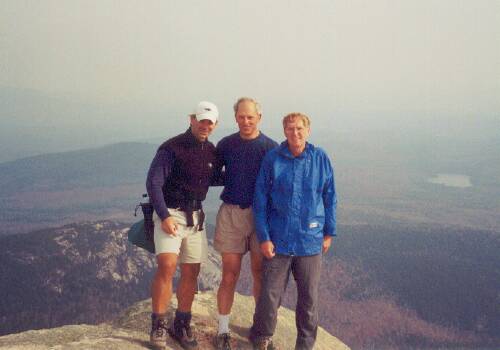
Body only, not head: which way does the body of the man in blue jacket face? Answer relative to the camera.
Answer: toward the camera

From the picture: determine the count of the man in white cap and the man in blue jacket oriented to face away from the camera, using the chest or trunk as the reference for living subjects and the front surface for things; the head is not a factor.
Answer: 0

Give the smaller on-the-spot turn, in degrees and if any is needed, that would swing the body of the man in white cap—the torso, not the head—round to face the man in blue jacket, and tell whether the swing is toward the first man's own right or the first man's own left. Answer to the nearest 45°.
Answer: approximately 45° to the first man's own left

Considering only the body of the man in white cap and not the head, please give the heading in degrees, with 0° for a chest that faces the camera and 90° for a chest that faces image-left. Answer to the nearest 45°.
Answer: approximately 315°

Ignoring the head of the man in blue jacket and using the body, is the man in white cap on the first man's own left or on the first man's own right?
on the first man's own right
